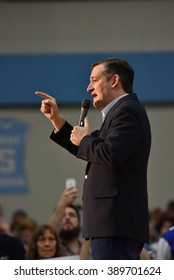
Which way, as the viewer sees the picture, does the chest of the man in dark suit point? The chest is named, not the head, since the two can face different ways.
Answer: to the viewer's left

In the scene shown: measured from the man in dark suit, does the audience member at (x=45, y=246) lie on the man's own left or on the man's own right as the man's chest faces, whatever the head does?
on the man's own right

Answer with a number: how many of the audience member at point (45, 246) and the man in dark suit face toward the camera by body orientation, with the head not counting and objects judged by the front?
1

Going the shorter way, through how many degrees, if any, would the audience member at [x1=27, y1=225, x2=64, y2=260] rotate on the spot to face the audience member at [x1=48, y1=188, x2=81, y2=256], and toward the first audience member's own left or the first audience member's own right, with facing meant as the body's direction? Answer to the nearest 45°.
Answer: approximately 180°

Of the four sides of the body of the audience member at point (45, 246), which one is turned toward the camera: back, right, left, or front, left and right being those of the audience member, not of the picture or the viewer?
front

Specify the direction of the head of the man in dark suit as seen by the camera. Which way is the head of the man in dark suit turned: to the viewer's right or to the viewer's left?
to the viewer's left

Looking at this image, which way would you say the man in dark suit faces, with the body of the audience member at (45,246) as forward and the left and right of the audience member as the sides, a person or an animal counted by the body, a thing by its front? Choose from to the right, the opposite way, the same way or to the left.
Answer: to the right

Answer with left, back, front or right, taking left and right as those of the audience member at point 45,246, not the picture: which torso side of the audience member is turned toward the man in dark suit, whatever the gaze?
front
